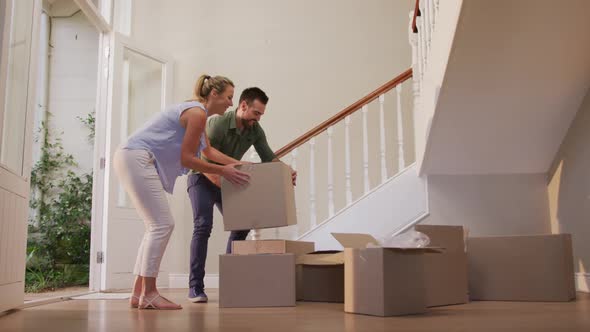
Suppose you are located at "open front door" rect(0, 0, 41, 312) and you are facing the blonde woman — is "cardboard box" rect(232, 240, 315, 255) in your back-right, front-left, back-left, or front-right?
front-left

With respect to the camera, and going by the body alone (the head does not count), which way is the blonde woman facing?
to the viewer's right

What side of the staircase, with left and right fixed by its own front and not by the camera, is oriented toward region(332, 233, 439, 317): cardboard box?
left

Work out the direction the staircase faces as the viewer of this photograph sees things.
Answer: facing to the left of the viewer

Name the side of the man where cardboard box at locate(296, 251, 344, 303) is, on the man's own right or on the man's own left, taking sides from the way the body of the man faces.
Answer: on the man's own left

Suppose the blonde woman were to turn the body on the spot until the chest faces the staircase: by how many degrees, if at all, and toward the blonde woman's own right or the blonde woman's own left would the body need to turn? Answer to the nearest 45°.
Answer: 0° — they already face it

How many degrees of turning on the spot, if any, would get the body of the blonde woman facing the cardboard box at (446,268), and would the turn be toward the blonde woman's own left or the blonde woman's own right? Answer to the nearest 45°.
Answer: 0° — they already face it

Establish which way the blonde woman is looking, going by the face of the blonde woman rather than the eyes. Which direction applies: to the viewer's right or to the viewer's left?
to the viewer's right

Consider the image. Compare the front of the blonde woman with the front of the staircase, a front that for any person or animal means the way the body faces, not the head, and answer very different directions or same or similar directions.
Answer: very different directions

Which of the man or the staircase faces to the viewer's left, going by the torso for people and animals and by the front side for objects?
the staircase

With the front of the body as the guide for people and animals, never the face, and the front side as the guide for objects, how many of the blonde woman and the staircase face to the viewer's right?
1

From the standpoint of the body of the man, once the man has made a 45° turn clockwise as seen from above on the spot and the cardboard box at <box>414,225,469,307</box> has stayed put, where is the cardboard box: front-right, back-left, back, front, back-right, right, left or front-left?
left

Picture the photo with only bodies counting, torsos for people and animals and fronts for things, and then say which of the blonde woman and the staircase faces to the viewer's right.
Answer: the blonde woman
